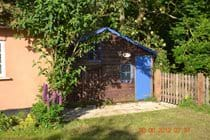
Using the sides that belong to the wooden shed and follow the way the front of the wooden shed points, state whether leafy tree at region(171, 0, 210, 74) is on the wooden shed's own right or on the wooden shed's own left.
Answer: on the wooden shed's own left

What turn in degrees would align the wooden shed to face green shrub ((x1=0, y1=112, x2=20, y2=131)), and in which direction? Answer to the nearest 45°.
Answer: approximately 45° to its right

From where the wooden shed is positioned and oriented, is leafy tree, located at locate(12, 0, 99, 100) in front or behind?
in front

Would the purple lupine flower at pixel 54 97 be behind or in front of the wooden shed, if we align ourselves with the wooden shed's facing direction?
in front

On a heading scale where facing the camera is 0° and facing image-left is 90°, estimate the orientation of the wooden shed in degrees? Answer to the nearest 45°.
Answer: approximately 0°
